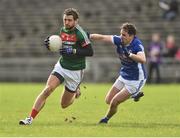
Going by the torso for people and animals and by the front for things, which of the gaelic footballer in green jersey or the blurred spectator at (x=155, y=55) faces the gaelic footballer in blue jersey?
the blurred spectator

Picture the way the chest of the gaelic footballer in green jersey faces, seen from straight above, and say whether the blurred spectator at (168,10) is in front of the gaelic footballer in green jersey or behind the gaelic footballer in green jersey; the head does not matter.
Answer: behind

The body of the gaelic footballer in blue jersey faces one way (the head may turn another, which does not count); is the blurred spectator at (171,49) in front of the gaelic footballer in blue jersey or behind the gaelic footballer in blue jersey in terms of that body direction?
behind

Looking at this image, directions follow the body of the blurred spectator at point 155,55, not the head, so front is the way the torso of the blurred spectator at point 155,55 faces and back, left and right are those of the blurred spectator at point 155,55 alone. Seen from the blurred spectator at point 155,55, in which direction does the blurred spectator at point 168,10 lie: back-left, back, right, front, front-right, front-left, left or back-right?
back

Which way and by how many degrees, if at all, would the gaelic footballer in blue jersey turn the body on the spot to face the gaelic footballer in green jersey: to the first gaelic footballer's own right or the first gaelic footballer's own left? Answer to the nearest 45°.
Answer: approximately 45° to the first gaelic footballer's own right

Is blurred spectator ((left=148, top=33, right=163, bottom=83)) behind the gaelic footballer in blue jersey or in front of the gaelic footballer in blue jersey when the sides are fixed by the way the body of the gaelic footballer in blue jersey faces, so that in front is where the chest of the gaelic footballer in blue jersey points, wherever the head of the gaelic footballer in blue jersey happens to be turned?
behind

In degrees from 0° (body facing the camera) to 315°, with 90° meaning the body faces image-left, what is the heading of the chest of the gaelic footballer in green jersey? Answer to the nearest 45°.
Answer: approximately 45°

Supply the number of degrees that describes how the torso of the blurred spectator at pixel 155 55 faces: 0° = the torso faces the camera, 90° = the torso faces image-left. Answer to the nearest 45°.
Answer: approximately 0°

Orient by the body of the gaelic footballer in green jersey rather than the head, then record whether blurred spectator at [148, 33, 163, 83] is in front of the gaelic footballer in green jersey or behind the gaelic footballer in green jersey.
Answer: behind
